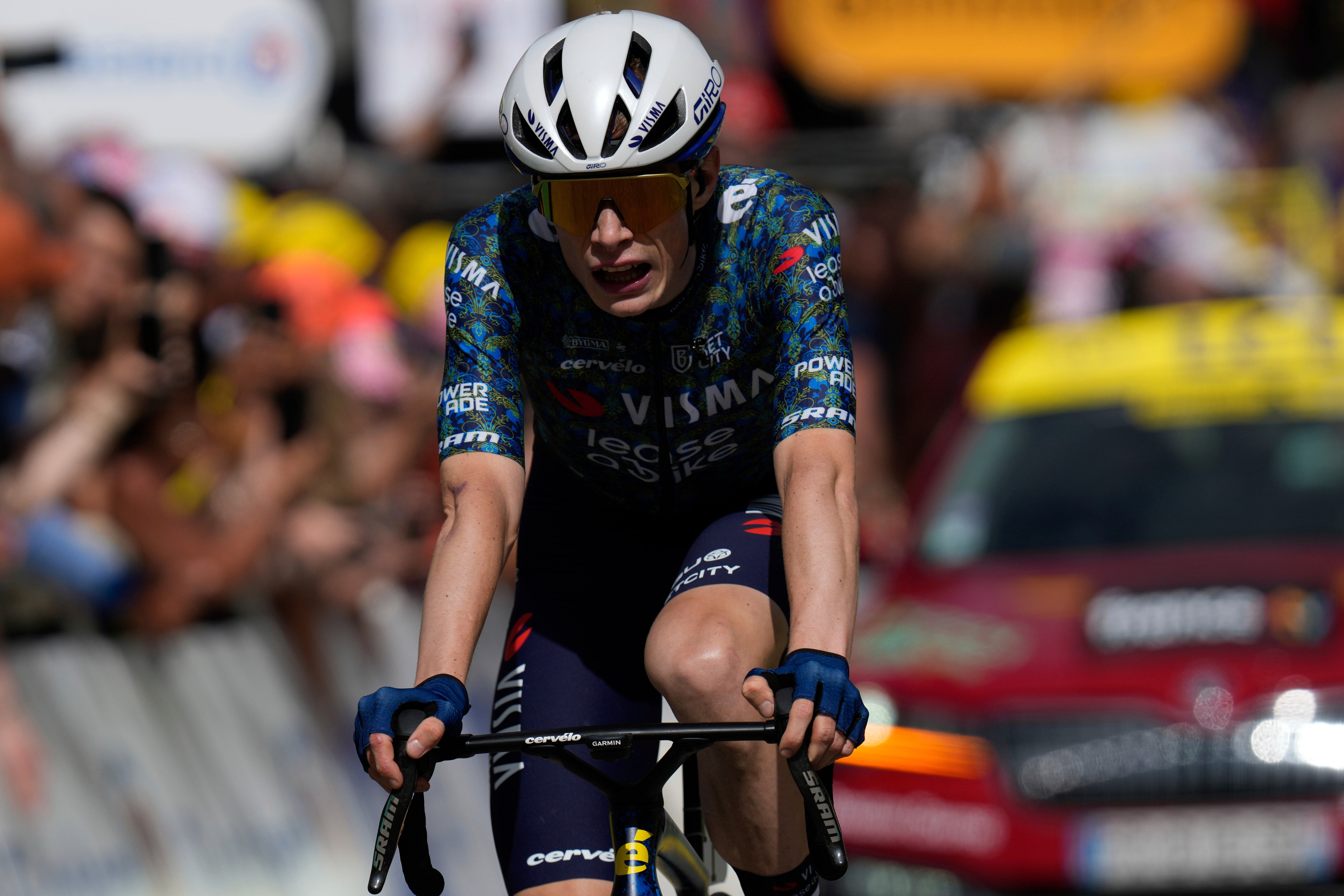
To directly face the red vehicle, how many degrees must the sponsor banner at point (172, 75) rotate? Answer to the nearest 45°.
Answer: approximately 45° to its left

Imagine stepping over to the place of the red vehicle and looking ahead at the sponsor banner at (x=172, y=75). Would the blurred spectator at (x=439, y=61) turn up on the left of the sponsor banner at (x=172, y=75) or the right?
right

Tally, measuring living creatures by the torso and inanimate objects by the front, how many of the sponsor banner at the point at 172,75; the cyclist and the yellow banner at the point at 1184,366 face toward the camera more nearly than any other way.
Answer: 3

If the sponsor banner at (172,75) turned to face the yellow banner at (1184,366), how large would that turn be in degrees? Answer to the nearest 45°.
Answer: approximately 90° to its left

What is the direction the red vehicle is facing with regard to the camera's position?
facing the viewer

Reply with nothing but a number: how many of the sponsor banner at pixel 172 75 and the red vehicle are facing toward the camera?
2

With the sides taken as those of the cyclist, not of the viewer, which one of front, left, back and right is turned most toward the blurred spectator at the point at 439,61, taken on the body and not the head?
back

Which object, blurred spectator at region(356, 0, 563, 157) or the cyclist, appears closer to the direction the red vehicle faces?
the cyclist

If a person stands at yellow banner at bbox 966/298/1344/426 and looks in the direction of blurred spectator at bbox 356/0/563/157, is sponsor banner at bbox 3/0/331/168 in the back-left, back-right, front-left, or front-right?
front-left

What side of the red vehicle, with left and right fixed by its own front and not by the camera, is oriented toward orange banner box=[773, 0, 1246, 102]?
back

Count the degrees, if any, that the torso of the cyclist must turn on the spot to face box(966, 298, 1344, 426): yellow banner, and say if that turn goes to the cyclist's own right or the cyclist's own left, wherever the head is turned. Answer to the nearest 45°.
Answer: approximately 135° to the cyclist's own left

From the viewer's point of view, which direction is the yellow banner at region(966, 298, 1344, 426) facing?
toward the camera

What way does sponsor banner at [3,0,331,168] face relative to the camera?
toward the camera
